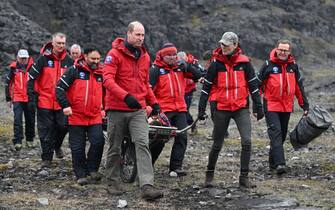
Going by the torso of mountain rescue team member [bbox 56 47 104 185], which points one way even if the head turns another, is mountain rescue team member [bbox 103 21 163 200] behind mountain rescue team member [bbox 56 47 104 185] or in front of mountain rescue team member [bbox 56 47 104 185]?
in front

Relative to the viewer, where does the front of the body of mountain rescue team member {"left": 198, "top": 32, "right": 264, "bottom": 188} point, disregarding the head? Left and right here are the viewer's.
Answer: facing the viewer

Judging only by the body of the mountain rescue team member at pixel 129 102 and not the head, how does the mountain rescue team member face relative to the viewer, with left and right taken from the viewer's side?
facing the viewer and to the right of the viewer

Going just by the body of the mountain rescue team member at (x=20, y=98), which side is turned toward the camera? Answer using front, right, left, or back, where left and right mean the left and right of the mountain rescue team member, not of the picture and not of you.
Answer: front

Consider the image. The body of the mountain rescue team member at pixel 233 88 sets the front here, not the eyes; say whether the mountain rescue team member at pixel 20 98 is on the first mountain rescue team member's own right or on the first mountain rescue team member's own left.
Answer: on the first mountain rescue team member's own right

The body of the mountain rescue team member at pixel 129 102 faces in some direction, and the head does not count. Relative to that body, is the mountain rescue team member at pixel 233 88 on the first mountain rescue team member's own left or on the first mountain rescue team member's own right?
on the first mountain rescue team member's own left

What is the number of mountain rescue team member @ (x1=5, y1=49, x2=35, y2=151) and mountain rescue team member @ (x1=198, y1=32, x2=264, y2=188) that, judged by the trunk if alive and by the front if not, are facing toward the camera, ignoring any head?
2

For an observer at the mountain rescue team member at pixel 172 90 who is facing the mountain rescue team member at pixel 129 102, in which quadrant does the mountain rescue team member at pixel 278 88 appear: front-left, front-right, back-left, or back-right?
back-left

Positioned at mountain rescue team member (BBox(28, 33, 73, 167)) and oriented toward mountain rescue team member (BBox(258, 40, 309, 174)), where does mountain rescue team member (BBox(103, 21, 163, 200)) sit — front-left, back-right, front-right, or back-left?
front-right
